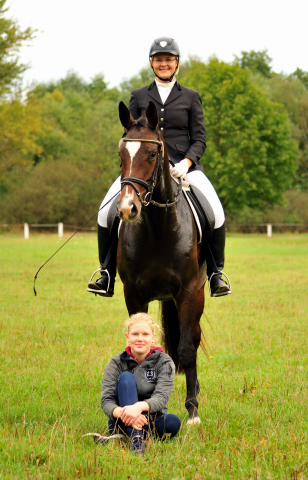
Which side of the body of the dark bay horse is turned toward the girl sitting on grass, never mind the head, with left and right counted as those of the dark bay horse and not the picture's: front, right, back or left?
front

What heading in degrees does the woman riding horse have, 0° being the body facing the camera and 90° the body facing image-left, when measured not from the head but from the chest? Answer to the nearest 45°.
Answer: approximately 0°

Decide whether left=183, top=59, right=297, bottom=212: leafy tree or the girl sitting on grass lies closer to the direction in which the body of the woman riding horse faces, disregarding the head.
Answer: the girl sitting on grass

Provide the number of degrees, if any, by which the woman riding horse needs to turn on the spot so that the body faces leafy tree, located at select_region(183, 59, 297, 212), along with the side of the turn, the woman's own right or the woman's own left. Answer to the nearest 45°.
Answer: approximately 180°

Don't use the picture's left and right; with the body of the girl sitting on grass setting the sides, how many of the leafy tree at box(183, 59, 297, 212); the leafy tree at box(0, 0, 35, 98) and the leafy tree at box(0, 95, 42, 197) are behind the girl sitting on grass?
3

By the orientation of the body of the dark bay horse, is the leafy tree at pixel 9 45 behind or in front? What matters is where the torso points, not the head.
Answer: behind

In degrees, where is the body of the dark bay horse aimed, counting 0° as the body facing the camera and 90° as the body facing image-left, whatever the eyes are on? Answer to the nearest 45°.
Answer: approximately 0°

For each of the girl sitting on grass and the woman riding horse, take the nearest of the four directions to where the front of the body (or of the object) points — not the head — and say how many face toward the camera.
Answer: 2

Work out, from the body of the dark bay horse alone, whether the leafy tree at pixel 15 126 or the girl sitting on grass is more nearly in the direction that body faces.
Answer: the girl sitting on grass

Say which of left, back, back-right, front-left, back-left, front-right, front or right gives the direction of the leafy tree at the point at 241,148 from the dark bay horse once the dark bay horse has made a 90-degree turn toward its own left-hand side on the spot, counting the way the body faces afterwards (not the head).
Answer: left
